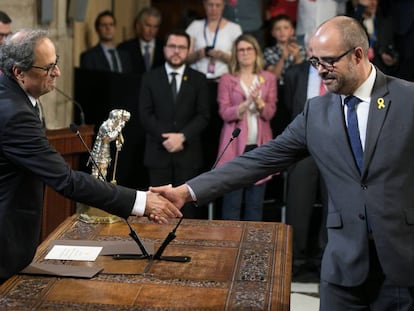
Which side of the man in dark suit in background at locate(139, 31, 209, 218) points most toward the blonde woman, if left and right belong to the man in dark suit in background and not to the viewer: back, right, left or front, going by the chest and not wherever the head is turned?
left

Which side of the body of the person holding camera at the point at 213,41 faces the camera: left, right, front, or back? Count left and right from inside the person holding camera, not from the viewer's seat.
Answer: front

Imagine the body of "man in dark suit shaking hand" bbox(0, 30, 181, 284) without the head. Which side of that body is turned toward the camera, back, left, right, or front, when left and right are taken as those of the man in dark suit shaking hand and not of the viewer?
right

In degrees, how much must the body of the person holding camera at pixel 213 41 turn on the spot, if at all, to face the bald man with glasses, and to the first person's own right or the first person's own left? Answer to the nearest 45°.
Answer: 0° — they already face them

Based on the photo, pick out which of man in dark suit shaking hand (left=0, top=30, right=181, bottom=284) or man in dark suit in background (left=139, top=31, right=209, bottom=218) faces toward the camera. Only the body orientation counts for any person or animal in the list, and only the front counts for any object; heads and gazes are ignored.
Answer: the man in dark suit in background

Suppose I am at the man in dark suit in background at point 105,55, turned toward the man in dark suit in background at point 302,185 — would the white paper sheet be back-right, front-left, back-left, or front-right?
front-right

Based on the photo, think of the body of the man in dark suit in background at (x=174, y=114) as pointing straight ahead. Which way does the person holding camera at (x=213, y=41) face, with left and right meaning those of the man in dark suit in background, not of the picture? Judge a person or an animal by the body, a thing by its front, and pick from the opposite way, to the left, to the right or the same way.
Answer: the same way

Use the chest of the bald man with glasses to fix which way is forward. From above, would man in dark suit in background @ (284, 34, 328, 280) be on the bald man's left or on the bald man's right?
on the bald man's right

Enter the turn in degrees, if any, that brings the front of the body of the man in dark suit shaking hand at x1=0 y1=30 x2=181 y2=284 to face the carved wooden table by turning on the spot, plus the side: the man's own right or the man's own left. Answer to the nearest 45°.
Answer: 0° — they already face it

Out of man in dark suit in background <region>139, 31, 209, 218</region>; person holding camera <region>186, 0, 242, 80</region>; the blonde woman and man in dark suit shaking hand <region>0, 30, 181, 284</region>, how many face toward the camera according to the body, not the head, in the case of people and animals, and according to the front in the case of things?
3

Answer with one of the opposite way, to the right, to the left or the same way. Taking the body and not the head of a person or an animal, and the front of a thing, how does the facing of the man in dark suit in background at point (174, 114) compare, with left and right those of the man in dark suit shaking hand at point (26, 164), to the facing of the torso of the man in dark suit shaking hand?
to the right

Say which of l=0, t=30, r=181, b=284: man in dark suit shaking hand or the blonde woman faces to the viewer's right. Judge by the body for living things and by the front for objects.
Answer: the man in dark suit shaking hand

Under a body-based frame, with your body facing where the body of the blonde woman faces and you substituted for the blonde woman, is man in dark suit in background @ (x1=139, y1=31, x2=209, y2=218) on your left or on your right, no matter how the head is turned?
on your right

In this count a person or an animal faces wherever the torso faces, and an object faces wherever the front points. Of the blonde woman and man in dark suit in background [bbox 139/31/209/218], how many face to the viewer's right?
0

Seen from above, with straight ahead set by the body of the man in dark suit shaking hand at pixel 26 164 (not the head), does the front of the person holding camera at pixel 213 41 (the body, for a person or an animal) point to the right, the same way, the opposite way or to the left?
to the right

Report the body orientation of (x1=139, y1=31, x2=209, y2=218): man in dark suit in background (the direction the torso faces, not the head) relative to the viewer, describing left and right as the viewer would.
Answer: facing the viewer

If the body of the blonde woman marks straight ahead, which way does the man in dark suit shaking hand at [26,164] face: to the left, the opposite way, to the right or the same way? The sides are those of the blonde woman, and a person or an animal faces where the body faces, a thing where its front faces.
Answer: to the left
